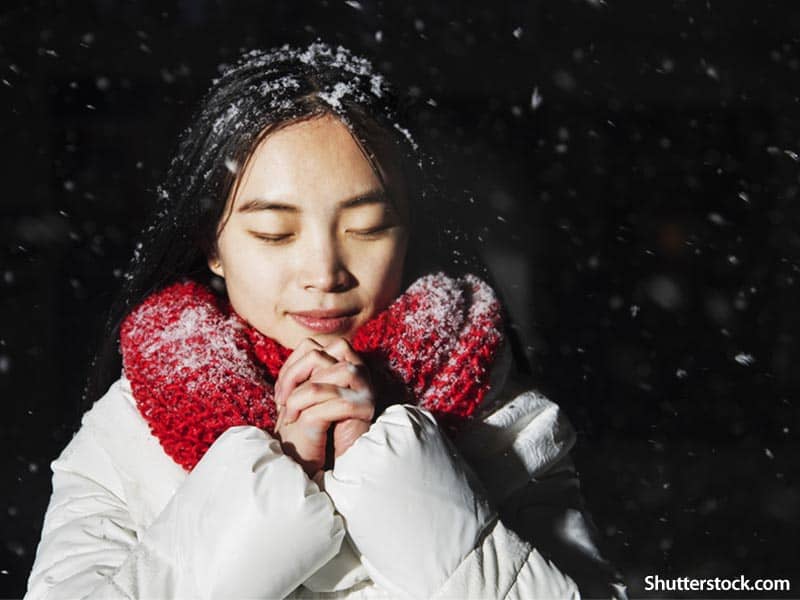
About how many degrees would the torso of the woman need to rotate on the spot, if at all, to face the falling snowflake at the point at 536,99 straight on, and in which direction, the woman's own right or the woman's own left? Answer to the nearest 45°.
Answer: approximately 135° to the woman's own left

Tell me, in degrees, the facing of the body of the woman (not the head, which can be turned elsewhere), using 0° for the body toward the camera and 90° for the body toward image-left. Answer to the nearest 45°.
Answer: approximately 0°
